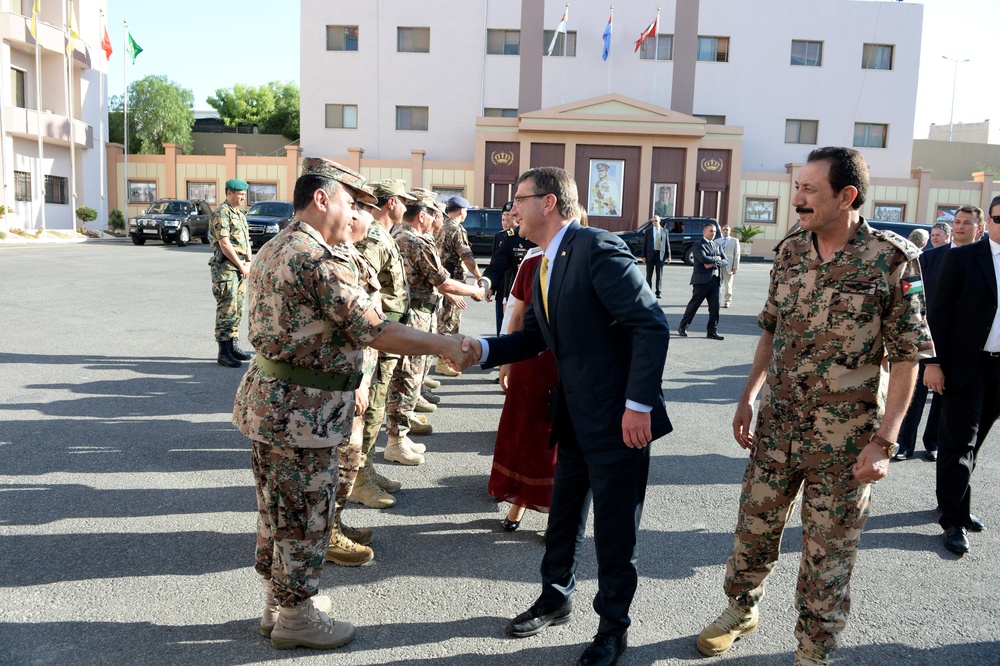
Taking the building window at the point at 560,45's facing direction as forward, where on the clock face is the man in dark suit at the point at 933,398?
The man in dark suit is roughly at 12 o'clock from the building window.

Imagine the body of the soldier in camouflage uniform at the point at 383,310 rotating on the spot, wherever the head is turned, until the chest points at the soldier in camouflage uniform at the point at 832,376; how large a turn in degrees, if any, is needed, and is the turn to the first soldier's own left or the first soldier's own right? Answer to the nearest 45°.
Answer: approximately 45° to the first soldier's own right

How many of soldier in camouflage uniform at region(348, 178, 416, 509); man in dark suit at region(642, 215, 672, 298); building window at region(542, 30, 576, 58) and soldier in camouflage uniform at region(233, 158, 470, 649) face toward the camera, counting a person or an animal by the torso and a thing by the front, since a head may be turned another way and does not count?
2

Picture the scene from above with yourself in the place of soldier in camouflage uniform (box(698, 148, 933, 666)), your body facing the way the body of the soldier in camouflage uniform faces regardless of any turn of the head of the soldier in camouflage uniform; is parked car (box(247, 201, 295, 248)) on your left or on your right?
on your right

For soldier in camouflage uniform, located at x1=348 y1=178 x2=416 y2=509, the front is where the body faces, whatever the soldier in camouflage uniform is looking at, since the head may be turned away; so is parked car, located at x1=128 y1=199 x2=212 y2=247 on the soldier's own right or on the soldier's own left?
on the soldier's own left

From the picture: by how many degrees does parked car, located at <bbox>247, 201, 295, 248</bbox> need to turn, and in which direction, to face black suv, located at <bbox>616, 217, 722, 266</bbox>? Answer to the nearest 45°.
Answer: approximately 135° to its left

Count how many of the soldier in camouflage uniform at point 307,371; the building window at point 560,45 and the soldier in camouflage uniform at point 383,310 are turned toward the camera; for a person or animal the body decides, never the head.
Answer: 1

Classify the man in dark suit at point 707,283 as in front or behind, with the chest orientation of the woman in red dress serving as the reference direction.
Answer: behind

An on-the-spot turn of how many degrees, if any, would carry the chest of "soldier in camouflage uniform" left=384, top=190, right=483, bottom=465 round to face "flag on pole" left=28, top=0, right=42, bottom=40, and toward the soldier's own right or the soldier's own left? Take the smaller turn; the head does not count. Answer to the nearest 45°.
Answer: approximately 135° to the soldier's own left

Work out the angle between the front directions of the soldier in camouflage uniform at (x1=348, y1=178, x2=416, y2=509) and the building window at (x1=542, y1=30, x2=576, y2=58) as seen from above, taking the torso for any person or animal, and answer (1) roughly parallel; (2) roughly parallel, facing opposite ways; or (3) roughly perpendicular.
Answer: roughly perpendicular

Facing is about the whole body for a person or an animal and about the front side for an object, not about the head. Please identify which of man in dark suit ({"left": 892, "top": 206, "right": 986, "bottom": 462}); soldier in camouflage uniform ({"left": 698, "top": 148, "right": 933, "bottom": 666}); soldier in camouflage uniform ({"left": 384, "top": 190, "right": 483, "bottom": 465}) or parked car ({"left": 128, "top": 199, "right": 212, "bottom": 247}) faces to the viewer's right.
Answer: soldier in camouflage uniform ({"left": 384, "top": 190, "right": 483, "bottom": 465})

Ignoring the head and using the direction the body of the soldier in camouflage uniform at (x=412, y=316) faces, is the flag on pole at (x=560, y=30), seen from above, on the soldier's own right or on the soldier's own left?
on the soldier's own left

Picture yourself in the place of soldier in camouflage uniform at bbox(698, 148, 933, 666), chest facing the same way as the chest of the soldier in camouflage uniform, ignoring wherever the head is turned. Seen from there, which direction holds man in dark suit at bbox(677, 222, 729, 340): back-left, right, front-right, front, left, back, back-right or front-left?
back-right

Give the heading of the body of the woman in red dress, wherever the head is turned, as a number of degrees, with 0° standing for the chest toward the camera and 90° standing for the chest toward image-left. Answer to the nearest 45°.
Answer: approximately 45°

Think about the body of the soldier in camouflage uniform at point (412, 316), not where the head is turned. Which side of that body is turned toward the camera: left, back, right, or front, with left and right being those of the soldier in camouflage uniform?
right

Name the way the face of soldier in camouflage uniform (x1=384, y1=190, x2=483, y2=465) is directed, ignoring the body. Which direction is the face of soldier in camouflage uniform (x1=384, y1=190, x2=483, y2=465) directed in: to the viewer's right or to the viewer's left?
to the viewer's right
